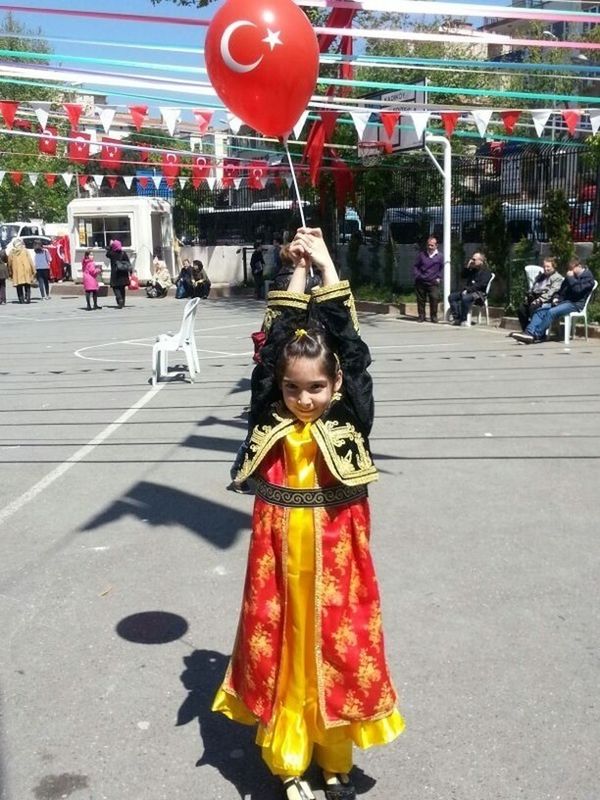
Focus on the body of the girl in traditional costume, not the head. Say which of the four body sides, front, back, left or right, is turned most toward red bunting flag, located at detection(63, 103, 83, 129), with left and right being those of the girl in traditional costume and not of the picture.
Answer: back

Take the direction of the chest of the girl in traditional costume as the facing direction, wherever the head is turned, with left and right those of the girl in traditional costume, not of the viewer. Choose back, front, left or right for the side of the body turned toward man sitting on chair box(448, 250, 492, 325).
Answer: back

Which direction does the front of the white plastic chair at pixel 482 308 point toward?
to the viewer's left

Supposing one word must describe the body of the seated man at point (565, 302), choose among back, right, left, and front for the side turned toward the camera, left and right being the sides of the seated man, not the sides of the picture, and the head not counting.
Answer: left

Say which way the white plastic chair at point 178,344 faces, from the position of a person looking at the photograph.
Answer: facing to the left of the viewer

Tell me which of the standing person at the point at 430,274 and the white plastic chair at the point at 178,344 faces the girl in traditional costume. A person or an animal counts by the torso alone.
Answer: the standing person

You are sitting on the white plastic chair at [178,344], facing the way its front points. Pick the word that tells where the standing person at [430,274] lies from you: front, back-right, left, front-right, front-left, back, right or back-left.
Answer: back-right

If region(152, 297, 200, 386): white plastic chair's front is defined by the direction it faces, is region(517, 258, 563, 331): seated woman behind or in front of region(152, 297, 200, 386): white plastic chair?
behind

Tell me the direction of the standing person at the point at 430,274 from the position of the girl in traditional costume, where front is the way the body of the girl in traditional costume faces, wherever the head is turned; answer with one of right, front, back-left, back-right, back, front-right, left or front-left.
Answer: back

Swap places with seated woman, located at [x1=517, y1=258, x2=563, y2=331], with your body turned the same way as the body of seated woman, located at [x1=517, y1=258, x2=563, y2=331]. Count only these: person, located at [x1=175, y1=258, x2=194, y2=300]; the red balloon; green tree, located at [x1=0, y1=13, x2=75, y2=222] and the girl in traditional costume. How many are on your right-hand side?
2
